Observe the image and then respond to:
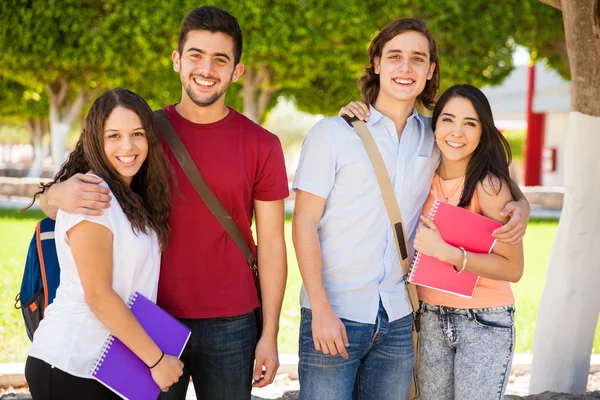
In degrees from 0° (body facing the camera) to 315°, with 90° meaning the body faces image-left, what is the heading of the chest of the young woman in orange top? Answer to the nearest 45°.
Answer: approximately 45°

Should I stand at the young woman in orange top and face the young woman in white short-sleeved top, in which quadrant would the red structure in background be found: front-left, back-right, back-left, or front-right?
back-right

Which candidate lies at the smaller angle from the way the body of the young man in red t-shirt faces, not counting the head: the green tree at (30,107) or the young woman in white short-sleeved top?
the young woman in white short-sleeved top

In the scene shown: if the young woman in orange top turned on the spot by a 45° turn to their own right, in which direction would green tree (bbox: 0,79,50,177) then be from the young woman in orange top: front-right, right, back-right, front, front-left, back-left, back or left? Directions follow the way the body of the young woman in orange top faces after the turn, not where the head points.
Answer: front-right

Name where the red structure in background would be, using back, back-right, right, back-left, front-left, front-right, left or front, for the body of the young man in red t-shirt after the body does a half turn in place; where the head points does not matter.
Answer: front-right

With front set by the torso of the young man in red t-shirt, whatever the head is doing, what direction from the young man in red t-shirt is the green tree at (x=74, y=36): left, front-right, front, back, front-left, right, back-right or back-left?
back

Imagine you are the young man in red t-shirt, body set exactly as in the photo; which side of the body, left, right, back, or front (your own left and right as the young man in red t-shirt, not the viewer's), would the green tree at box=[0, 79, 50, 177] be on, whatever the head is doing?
back

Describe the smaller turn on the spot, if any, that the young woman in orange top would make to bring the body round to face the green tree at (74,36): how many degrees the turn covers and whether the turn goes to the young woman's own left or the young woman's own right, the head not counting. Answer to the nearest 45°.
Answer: approximately 90° to the young woman's own right

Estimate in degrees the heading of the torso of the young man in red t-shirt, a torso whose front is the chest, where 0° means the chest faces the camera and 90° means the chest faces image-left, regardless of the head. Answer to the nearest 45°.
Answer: approximately 0°
